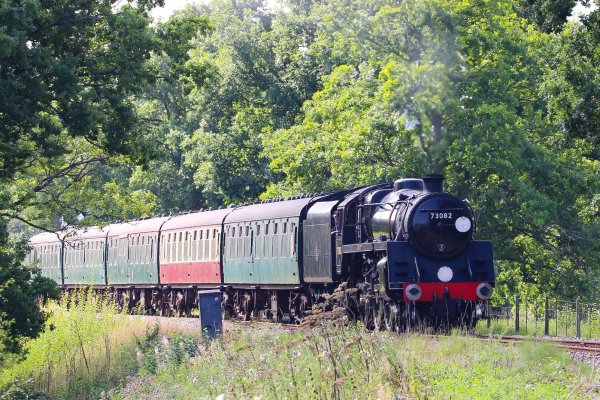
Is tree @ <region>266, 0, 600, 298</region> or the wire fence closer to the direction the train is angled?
the wire fence

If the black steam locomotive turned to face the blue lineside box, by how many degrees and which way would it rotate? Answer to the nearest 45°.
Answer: approximately 135° to its right

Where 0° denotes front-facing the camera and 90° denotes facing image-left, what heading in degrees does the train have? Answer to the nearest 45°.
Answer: approximately 315°

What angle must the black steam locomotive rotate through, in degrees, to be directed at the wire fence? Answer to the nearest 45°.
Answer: approximately 90° to its left

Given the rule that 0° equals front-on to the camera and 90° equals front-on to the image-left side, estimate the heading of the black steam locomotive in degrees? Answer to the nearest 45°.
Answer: approximately 315°

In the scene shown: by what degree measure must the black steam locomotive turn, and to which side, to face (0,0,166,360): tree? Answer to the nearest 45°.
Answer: approximately 135° to its right
